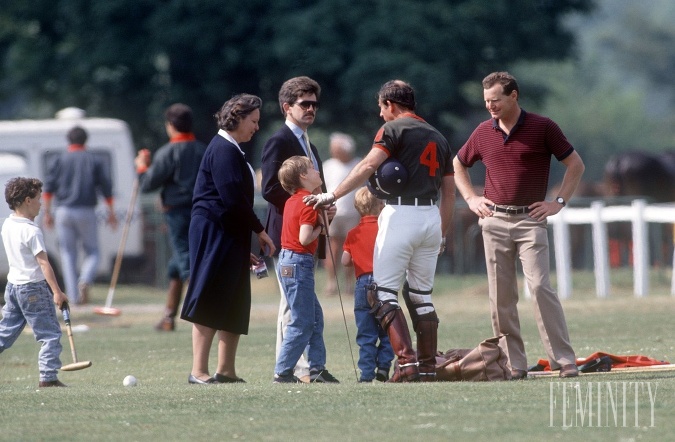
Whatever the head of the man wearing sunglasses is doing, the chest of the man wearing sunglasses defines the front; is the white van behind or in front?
behind

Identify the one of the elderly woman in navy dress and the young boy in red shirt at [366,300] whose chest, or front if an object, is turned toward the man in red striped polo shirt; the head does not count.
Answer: the elderly woman in navy dress

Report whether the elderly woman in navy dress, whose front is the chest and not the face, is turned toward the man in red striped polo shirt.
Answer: yes

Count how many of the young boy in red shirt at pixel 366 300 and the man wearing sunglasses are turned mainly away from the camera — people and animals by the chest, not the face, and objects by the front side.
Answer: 1

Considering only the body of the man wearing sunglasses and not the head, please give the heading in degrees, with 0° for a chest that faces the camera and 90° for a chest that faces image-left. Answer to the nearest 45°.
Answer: approximately 315°

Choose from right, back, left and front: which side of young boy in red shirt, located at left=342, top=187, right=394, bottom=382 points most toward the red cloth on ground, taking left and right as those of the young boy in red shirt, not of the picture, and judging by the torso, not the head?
right

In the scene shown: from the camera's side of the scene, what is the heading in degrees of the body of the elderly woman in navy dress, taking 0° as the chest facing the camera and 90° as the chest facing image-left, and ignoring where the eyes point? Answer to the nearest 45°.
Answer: approximately 270°

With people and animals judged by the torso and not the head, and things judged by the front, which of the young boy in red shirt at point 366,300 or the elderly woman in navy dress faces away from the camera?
the young boy in red shirt

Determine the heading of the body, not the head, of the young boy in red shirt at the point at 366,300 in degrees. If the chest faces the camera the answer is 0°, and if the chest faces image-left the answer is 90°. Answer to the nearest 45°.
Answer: approximately 180°

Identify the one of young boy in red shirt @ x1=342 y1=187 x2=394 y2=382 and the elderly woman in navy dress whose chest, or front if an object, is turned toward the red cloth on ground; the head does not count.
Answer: the elderly woman in navy dress
